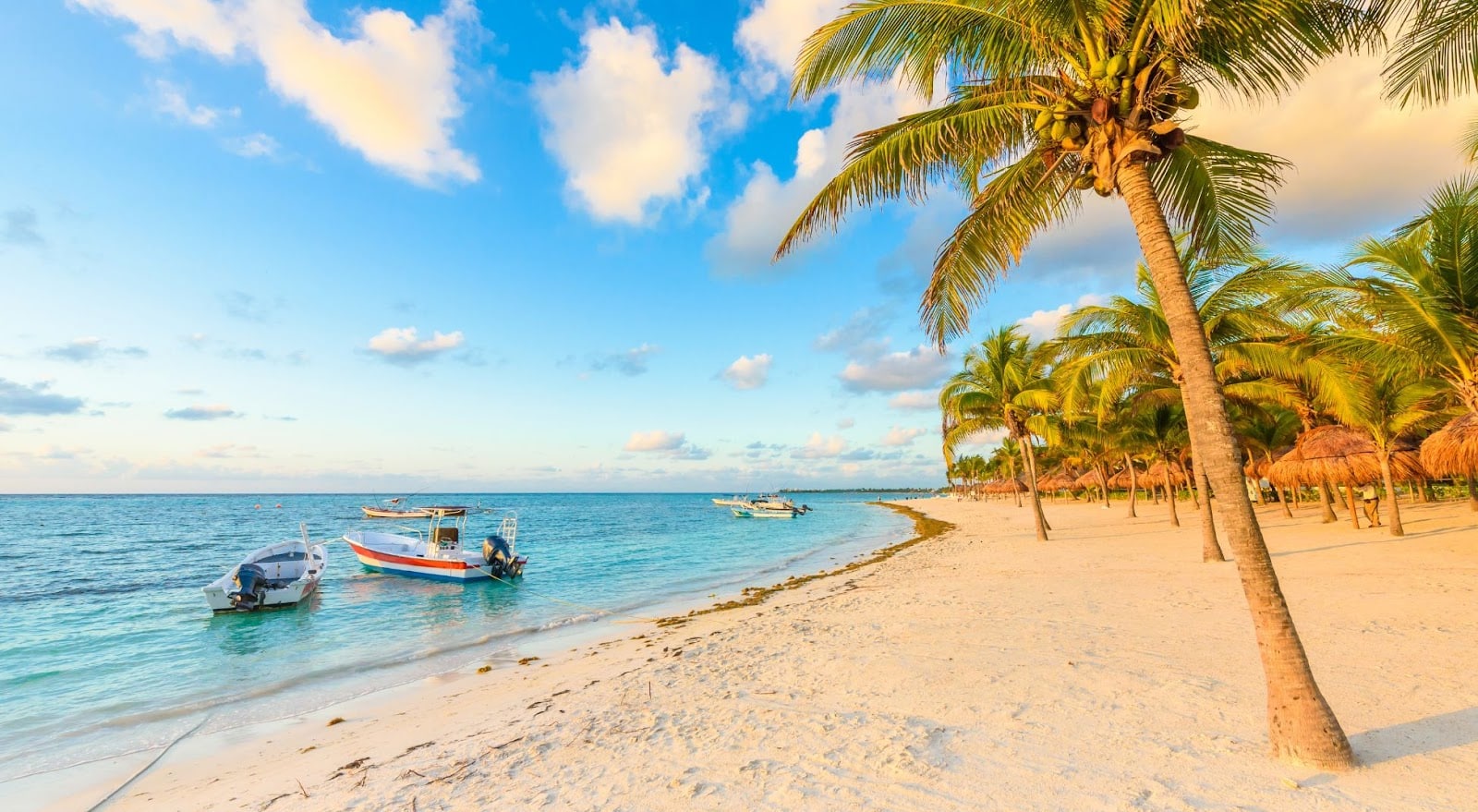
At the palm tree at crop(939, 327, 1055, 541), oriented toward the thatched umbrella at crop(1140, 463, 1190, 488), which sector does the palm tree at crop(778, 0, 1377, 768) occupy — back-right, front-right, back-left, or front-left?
back-right

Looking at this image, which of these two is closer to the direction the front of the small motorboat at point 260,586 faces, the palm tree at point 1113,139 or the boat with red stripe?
the boat with red stripe

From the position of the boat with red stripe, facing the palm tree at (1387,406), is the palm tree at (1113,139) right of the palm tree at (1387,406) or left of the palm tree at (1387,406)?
right

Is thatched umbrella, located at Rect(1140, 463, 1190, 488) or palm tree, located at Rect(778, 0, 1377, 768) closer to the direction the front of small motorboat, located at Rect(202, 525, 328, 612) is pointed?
the thatched umbrella

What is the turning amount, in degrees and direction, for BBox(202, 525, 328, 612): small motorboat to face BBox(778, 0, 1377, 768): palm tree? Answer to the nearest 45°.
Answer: approximately 135° to its right

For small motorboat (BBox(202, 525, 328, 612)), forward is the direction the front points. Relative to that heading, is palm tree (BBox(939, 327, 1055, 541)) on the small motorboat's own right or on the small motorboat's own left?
on the small motorboat's own right

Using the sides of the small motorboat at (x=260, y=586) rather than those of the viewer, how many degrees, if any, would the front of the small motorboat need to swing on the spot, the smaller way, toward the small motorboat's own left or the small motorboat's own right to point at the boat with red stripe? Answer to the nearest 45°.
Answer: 0° — it already faces it

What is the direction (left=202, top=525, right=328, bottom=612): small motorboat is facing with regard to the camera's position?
facing away from the viewer and to the right of the viewer

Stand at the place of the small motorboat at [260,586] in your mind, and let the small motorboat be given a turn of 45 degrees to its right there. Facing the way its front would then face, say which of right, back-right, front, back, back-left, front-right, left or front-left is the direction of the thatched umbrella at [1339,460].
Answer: front-right

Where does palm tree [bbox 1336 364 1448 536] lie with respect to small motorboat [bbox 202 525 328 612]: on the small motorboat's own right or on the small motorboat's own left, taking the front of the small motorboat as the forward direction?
on the small motorboat's own right

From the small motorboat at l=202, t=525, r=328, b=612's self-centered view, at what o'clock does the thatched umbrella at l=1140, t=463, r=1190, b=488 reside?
The thatched umbrella is roughly at 2 o'clock from the small motorboat.

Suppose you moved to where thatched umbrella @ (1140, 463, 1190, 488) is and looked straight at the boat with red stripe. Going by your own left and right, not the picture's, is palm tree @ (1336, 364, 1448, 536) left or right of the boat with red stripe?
left

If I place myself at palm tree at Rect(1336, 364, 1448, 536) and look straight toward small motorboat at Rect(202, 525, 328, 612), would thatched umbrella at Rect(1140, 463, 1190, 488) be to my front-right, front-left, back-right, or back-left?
back-right
